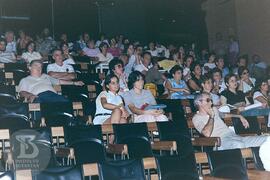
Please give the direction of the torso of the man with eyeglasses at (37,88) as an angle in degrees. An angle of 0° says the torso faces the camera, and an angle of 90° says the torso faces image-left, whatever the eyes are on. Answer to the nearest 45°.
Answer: approximately 315°

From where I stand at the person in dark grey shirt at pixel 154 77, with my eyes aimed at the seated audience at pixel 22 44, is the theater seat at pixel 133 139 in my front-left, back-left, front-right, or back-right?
back-left

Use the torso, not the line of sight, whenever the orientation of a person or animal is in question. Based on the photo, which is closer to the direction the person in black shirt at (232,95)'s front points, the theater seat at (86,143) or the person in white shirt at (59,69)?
the theater seat

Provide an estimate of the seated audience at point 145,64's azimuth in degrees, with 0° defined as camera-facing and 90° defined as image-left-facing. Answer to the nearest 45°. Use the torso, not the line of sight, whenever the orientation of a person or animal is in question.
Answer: approximately 315°

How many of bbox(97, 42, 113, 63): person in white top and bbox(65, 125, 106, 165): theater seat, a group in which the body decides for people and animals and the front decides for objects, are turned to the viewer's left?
0

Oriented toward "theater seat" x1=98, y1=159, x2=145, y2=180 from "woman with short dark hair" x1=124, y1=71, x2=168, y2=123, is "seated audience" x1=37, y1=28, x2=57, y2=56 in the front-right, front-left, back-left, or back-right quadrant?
back-right
